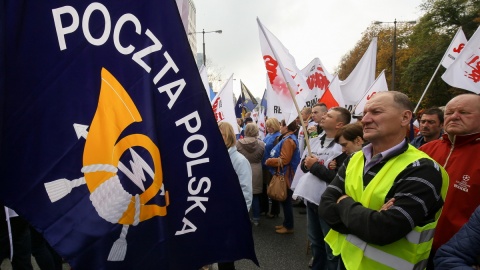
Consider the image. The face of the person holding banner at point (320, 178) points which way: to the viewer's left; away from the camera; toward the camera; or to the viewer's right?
to the viewer's left

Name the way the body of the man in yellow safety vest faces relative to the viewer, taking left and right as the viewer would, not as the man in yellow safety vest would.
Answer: facing the viewer and to the left of the viewer

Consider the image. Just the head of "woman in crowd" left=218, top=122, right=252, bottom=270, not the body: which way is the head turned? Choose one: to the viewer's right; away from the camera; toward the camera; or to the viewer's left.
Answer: away from the camera

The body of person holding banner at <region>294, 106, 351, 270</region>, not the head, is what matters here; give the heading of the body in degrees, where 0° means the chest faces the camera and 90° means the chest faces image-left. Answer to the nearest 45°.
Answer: approximately 45°

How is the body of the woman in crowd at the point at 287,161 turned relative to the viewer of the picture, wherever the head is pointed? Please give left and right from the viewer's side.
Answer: facing to the left of the viewer

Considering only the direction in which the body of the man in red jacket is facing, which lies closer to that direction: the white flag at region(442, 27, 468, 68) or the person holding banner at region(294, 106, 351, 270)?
the person holding banner

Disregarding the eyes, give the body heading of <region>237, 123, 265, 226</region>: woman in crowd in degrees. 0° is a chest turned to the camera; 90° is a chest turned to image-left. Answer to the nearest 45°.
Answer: approximately 180°

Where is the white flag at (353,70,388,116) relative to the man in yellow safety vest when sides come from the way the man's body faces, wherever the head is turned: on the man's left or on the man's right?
on the man's right

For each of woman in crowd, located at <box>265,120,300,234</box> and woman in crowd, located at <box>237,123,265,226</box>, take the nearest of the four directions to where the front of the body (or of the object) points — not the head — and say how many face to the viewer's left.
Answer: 1

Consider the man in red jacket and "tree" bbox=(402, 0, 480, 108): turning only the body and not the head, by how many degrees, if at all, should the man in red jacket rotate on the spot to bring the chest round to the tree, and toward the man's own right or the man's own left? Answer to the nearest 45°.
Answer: approximately 135° to the man's own right
